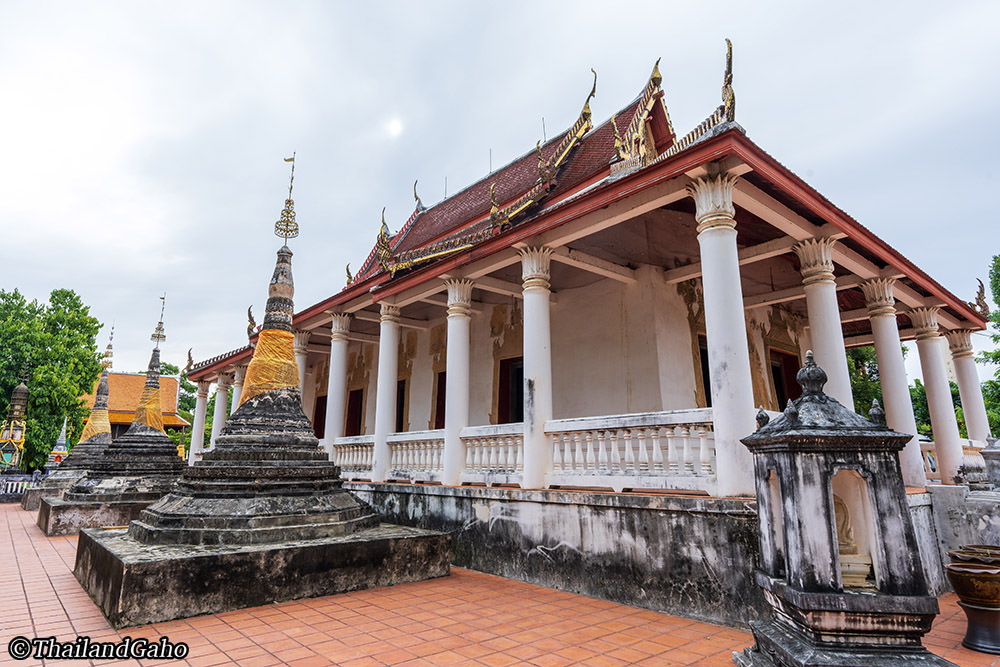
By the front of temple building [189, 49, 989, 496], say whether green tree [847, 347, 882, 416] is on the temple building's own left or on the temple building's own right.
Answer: on the temple building's own left

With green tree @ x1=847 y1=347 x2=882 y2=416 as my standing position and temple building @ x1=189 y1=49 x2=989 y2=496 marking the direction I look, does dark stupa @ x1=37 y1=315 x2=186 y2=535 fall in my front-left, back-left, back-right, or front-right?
front-right

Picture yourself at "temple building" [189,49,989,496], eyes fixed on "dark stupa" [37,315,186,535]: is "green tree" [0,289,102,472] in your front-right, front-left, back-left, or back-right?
front-right

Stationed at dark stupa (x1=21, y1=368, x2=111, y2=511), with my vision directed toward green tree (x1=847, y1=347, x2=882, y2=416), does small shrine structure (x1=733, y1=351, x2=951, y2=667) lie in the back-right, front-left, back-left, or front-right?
front-right

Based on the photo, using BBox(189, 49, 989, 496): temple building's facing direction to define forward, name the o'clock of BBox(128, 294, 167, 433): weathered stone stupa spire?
The weathered stone stupa spire is roughly at 5 o'clock from the temple building.

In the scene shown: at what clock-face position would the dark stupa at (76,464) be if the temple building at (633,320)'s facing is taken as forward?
The dark stupa is roughly at 5 o'clock from the temple building.

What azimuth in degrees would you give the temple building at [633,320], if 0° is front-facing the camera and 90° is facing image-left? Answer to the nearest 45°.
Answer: approximately 315°

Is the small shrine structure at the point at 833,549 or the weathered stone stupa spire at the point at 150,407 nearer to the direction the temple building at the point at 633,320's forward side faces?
the small shrine structure

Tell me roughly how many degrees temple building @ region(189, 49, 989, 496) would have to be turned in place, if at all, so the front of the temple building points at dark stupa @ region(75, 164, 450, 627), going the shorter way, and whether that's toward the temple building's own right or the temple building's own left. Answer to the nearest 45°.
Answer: approximately 90° to the temple building's own right

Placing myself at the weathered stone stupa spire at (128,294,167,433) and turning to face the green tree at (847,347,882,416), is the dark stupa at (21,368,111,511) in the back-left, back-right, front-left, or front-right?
back-left

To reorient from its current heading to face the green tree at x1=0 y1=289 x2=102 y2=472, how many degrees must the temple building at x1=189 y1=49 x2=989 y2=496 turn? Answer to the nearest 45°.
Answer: approximately 135° to its right

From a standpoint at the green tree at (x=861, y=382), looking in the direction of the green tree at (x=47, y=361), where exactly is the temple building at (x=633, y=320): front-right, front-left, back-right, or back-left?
front-left

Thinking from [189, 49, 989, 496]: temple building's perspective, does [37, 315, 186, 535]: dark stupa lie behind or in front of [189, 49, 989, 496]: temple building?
behind
